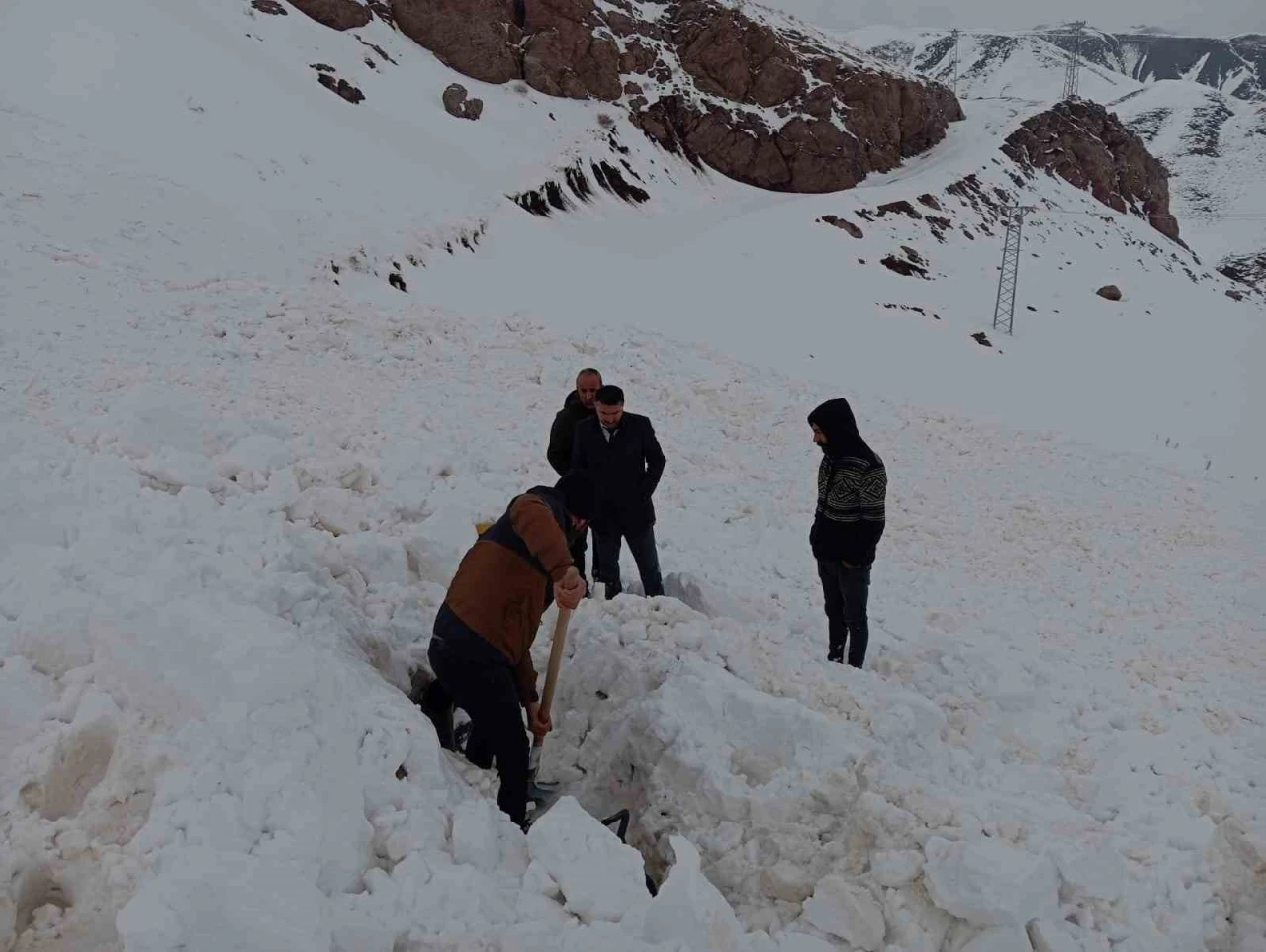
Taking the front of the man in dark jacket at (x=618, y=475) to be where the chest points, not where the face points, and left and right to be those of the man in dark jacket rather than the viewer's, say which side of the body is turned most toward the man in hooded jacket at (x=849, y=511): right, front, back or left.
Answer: left

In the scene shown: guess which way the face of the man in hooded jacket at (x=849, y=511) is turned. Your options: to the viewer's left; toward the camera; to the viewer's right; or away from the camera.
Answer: to the viewer's left

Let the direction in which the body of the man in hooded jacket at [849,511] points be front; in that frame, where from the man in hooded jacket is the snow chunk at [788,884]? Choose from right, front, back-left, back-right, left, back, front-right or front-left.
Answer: front-left

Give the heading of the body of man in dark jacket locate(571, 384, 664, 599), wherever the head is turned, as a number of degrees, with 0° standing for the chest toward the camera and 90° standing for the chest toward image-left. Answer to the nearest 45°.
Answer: approximately 0°

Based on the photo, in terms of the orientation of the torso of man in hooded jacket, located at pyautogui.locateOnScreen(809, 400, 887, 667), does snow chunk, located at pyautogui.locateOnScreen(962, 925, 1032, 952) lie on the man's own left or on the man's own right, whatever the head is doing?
on the man's own left

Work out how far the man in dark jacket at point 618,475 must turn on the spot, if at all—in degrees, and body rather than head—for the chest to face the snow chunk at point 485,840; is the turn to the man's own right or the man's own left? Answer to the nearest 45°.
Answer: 0° — they already face it

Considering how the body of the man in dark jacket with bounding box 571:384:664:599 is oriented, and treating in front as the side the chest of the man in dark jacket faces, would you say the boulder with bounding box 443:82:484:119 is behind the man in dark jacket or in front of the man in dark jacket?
behind

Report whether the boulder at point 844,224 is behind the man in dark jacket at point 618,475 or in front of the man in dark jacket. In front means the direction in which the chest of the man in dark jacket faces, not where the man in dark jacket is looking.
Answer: behind

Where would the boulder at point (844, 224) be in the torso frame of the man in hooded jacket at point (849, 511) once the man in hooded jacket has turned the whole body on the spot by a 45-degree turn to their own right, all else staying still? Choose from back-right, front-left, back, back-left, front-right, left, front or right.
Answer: right

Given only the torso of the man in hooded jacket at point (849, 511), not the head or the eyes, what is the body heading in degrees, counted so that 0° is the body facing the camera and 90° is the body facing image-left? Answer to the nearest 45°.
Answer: approximately 45°

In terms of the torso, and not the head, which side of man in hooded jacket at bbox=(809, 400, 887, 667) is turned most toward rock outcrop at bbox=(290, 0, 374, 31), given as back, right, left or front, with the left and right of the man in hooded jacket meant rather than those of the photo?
right
